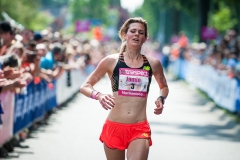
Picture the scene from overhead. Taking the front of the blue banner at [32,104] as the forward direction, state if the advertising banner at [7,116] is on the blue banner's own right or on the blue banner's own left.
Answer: on the blue banner's own right

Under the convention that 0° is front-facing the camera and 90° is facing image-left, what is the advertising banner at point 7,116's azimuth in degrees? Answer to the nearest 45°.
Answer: approximately 315°

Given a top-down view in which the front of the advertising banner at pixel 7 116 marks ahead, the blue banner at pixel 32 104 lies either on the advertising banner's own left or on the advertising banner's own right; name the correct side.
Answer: on the advertising banner's own left

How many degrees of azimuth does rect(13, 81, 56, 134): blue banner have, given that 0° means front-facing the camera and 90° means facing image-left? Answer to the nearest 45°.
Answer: approximately 315°
